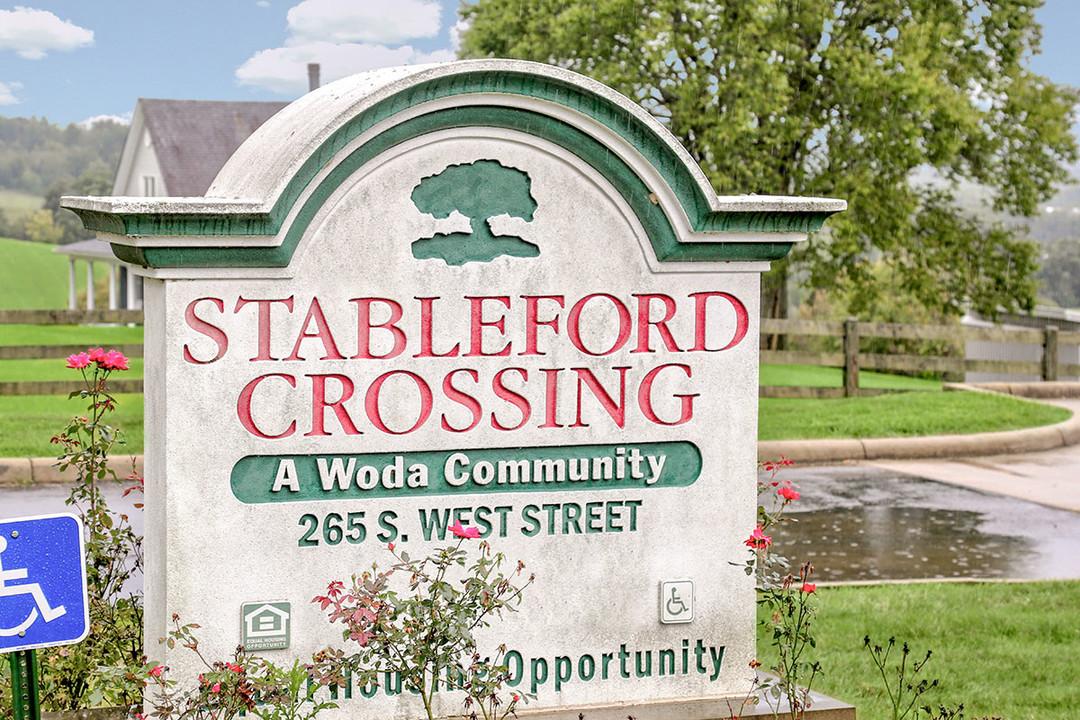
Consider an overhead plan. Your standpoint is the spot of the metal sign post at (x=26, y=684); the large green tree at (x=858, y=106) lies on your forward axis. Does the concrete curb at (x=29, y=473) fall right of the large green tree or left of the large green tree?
left

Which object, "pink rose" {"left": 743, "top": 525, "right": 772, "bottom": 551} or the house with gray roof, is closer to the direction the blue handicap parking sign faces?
the pink rose

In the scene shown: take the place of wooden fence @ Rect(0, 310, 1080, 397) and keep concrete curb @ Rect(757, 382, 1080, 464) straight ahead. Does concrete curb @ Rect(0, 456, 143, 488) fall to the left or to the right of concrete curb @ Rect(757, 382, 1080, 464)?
right

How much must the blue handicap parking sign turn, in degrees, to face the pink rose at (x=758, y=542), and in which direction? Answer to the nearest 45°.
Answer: approximately 90° to its left

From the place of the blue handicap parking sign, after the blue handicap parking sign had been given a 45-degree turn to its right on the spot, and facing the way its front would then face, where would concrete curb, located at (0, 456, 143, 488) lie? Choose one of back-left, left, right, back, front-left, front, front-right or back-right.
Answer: back-right

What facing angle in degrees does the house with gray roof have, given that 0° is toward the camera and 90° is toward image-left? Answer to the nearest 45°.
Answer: approximately 45°

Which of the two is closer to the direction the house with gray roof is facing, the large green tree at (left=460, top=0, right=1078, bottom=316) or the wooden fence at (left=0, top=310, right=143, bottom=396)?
the wooden fence

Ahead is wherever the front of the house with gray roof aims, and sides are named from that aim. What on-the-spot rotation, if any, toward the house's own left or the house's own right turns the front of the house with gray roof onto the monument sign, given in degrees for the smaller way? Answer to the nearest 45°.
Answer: approximately 45° to the house's own left

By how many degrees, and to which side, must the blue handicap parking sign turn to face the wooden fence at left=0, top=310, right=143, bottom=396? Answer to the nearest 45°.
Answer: approximately 180°

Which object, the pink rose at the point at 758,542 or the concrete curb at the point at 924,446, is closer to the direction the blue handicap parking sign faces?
the pink rose
